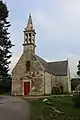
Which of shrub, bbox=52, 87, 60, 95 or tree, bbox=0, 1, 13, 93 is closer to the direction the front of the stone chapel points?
the tree

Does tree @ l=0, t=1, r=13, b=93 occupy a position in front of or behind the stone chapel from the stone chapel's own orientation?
in front

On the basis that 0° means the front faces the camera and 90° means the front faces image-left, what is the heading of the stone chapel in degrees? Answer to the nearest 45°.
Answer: approximately 45°
